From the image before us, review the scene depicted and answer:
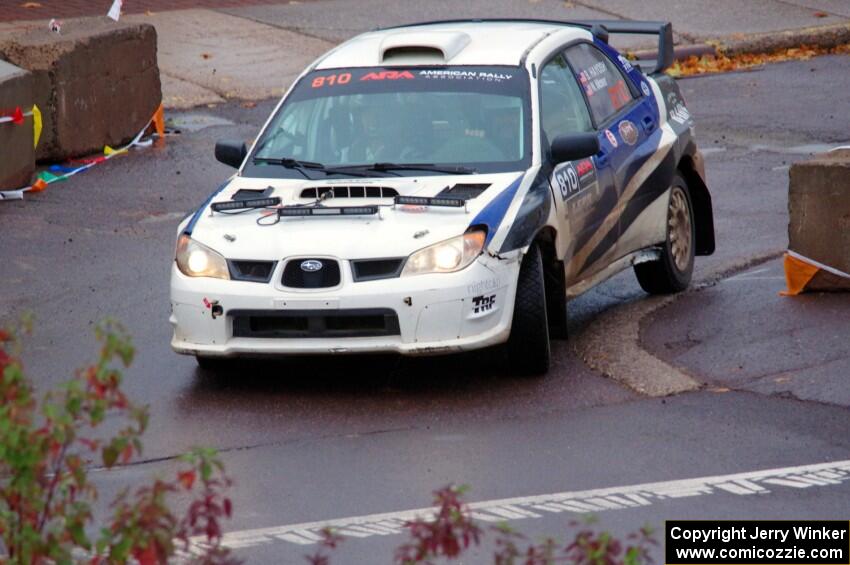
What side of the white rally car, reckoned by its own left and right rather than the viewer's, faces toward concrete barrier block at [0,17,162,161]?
right

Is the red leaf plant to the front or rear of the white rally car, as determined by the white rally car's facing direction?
to the front

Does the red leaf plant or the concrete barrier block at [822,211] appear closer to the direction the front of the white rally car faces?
the red leaf plant

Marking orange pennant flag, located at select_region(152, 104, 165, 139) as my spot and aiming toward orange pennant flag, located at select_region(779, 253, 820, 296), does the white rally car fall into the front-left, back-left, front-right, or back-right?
front-right

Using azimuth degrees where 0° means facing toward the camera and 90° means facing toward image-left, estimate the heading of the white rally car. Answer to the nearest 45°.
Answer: approximately 45°

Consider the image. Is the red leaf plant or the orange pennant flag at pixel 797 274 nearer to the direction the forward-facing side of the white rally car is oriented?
the red leaf plant

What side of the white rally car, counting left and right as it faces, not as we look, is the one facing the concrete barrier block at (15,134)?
right

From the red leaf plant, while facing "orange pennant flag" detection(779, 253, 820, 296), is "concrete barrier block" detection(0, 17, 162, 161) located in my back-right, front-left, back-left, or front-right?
front-left
